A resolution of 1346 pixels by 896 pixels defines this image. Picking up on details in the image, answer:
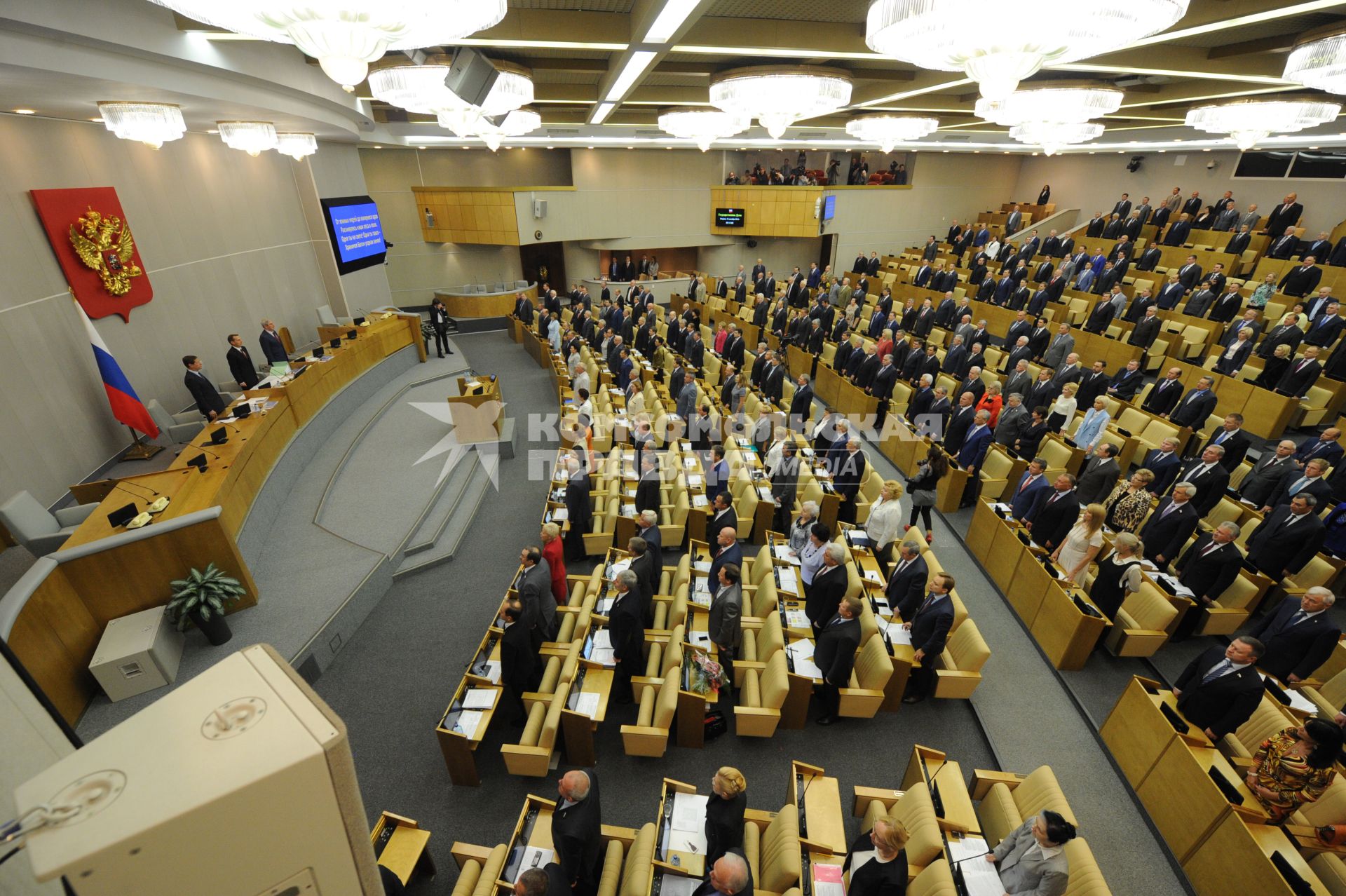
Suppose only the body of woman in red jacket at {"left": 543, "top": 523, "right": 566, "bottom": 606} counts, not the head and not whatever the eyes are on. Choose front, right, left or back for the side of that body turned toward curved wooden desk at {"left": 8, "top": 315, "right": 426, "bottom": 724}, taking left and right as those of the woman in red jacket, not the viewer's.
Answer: front

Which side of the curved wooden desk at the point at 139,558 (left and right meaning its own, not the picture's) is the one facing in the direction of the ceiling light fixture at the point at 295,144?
left

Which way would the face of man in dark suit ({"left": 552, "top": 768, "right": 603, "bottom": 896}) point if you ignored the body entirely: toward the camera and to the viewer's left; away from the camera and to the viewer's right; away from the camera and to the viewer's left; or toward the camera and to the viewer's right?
away from the camera and to the viewer's left

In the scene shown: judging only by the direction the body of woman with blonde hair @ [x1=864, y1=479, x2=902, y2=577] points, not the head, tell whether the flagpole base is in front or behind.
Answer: in front

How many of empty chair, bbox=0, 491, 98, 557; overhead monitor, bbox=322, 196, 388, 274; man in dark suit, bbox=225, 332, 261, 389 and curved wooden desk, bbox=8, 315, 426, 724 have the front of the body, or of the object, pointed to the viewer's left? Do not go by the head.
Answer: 0

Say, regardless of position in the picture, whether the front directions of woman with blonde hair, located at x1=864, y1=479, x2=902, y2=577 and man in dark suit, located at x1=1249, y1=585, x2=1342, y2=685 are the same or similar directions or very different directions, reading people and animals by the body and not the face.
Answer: same or similar directions

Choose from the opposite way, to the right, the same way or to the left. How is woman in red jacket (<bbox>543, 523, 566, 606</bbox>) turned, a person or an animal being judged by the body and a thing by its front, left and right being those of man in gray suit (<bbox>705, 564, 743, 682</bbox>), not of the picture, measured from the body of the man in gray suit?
the same way

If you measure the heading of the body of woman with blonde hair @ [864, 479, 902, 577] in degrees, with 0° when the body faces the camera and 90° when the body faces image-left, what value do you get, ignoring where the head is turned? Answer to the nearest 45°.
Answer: approximately 90°

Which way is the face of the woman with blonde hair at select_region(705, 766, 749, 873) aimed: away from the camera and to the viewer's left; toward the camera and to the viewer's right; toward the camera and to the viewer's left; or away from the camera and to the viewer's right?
away from the camera and to the viewer's left

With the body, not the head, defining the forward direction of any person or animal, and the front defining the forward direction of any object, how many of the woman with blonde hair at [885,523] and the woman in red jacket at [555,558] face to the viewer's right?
0

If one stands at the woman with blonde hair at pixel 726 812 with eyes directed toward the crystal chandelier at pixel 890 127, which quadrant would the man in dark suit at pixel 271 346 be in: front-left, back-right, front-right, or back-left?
front-left

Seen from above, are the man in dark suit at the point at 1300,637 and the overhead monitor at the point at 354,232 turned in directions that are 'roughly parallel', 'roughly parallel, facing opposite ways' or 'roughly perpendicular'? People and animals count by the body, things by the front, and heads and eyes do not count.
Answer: roughly parallel, facing opposite ways

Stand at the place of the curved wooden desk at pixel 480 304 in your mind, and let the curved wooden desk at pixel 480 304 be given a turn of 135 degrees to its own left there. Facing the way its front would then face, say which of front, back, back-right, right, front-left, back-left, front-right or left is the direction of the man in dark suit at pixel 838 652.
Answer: back-right

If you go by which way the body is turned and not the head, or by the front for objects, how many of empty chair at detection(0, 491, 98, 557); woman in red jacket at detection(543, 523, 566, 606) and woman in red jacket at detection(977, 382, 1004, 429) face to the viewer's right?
1

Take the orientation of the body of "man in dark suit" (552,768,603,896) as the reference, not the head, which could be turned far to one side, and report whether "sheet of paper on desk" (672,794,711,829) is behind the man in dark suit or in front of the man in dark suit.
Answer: behind

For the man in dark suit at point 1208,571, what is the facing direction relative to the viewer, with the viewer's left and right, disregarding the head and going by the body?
facing the viewer and to the left of the viewer
